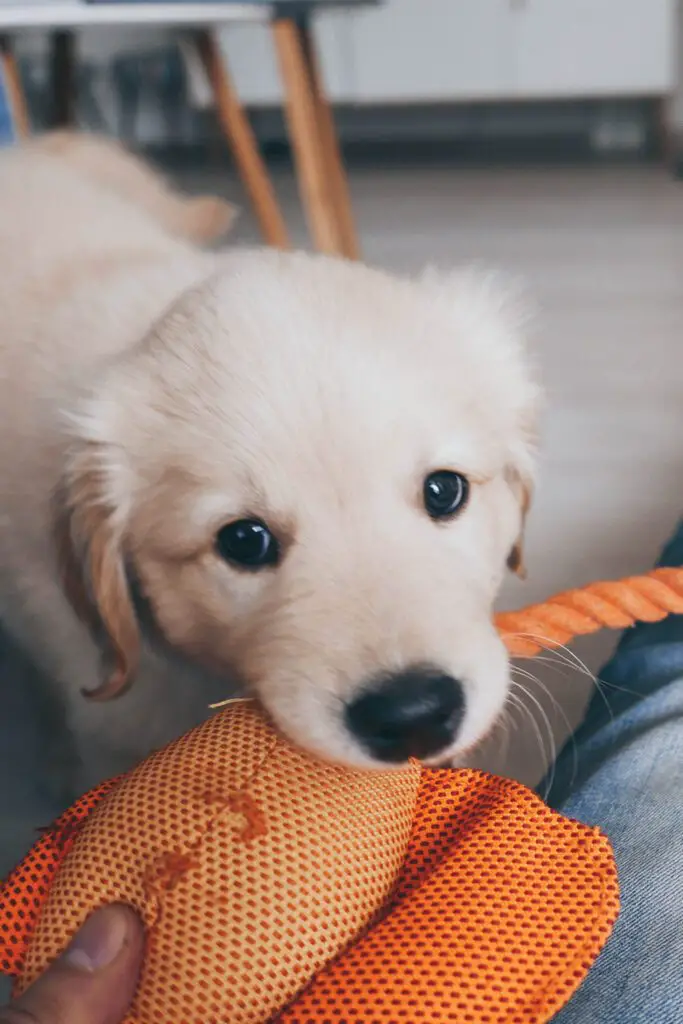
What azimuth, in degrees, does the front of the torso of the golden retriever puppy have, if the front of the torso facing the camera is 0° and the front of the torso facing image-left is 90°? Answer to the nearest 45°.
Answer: approximately 315°

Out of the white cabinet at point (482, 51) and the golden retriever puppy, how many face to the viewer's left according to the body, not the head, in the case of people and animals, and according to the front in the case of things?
0

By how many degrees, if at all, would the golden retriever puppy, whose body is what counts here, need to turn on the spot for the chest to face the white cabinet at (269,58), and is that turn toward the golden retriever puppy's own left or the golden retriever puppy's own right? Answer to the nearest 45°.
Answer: approximately 135° to the golden retriever puppy's own left

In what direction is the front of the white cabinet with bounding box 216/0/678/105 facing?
toward the camera

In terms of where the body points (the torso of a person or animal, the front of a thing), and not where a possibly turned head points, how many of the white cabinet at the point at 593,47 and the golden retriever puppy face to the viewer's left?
0

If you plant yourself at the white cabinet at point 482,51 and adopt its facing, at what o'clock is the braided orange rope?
The braided orange rope is roughly at 12 o'clock from the white cabinet.

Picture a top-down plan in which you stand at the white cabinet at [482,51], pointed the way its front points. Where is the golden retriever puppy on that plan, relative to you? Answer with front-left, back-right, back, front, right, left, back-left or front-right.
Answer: front

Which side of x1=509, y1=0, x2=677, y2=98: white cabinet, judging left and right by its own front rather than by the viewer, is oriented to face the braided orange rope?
front
